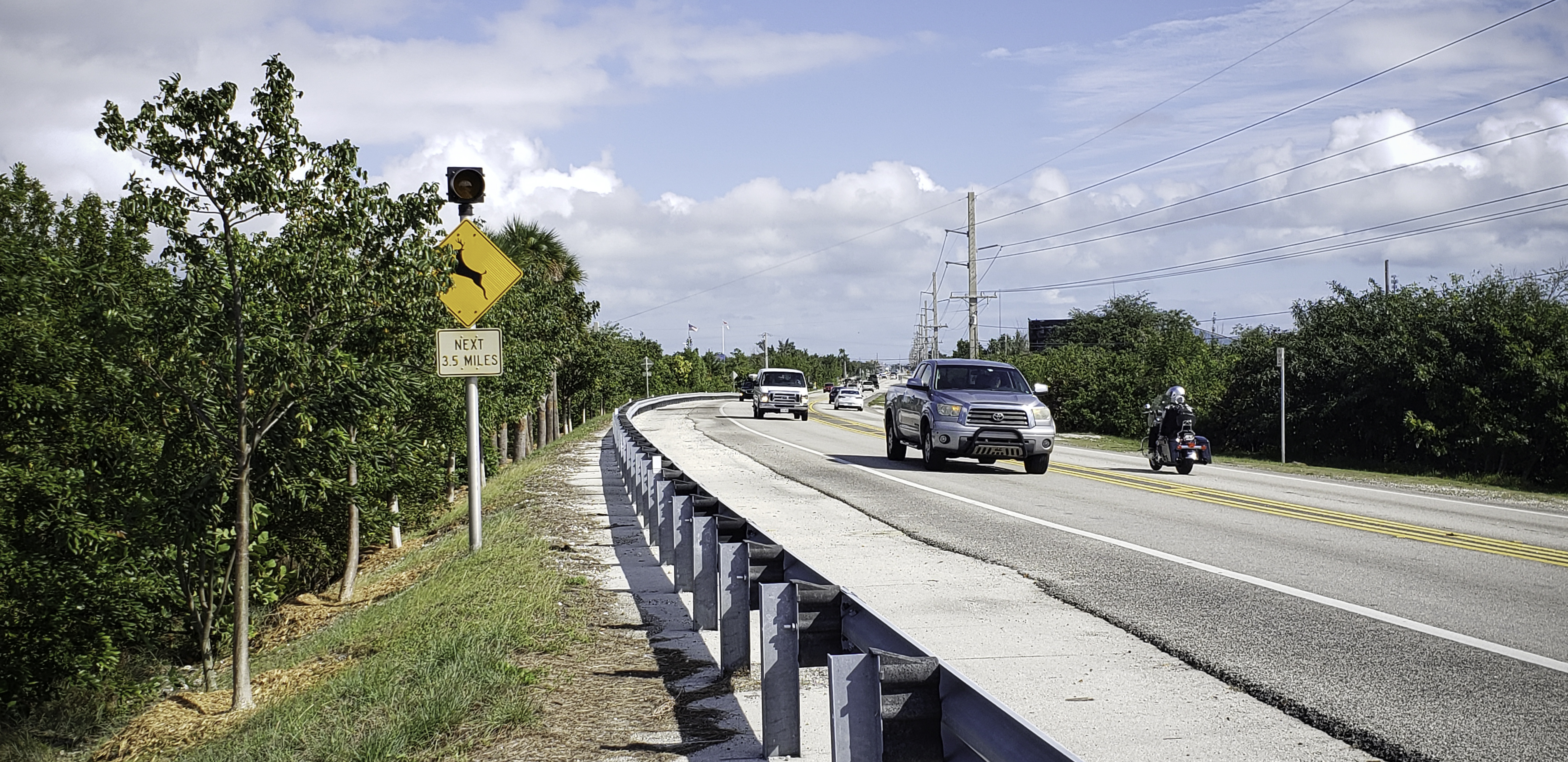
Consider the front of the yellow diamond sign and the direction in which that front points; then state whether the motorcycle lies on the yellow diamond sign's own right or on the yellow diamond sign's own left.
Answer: on the yellow diamond sign's own left

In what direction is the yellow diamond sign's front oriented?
toward the camera

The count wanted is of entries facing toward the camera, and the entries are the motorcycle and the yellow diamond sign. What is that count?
1

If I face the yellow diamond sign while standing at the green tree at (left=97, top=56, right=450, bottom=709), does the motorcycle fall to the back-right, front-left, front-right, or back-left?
front-right

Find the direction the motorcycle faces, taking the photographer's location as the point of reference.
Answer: facing away from the viewer and to the left of the viewer

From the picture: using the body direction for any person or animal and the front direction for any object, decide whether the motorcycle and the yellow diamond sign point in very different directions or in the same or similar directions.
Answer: very different directions

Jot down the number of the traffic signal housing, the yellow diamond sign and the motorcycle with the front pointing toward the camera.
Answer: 2

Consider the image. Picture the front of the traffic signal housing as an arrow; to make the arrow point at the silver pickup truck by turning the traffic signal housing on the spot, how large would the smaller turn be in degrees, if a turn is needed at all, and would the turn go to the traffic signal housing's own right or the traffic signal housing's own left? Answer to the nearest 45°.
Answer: approximately 135° to the traffic signal housing's own left

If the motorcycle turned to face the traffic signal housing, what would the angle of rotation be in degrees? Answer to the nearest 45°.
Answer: approximately 90° to its left

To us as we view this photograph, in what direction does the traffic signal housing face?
facing the viewer

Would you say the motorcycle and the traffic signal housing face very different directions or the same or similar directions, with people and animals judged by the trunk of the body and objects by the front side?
very different directions
